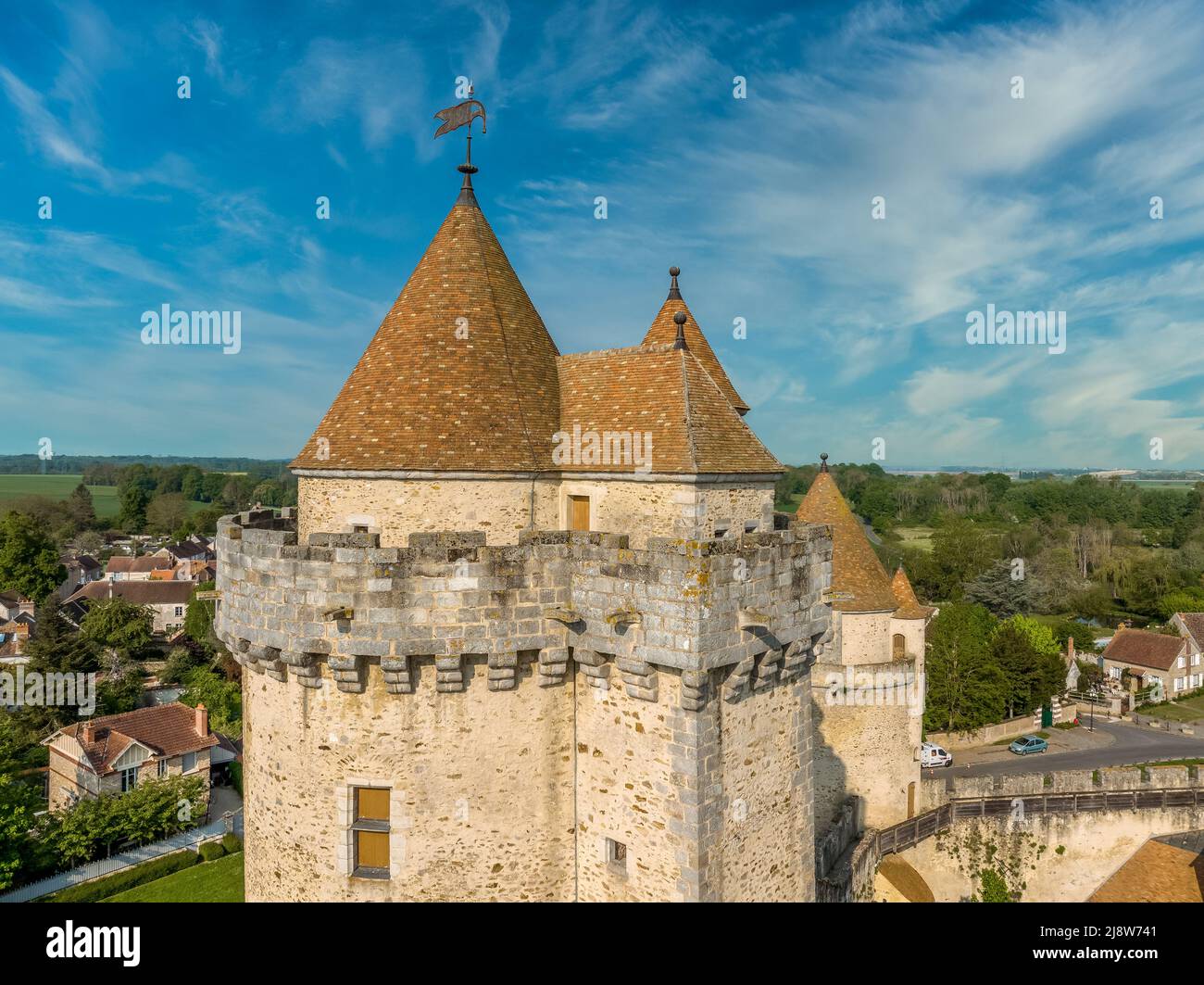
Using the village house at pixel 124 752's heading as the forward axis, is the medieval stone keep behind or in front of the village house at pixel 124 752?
in front

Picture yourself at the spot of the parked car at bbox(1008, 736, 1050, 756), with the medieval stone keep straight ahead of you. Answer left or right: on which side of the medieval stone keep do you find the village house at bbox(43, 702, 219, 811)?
right

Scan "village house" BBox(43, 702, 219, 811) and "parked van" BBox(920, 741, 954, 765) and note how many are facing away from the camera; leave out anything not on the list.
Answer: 0

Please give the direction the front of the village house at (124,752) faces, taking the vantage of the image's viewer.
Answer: facing the viewer and to the right of the viewer
